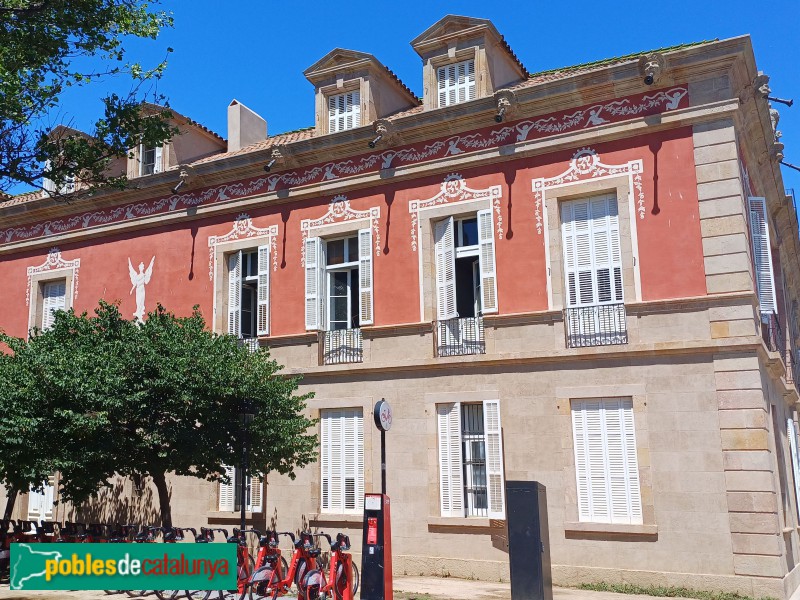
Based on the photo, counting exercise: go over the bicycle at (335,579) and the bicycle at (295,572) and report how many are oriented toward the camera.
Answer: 0

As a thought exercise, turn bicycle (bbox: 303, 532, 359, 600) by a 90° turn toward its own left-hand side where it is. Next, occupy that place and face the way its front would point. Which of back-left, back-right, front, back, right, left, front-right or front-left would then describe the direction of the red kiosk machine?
back

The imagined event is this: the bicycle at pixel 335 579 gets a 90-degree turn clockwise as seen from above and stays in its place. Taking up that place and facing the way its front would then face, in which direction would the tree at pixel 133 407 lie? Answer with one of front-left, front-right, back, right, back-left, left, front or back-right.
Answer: back
